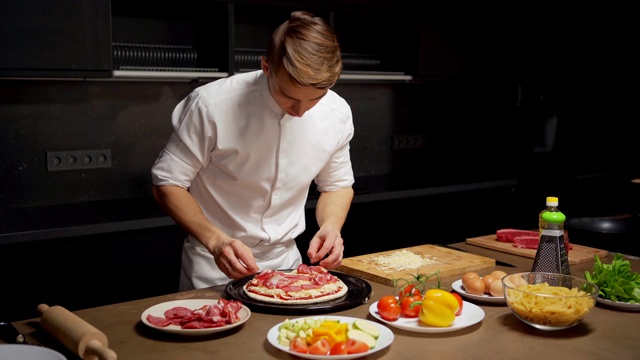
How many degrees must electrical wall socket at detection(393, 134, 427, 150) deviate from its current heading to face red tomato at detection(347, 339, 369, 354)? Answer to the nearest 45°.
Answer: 0° — it already faces it

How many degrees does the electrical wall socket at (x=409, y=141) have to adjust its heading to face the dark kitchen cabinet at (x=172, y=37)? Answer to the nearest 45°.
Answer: approximately 45° to its right

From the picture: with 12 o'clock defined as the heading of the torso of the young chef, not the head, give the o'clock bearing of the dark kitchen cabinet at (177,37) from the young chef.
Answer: The dark kitchen cabinet is roughly at 7 o'clock from the young chef.

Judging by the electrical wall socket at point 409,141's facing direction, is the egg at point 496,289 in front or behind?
in front

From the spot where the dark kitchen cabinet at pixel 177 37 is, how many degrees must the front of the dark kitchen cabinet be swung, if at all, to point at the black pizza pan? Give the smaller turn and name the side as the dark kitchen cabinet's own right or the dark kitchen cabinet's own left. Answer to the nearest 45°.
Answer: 0° — it already faces it

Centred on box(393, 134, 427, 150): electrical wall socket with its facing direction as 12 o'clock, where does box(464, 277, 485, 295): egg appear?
The egg is roughly at 12 o'clock from the electrical wall socket.

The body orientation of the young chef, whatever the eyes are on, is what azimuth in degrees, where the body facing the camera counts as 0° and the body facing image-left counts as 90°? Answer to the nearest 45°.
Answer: approximately 315°

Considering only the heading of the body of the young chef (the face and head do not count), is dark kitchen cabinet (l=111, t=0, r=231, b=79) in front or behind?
behind

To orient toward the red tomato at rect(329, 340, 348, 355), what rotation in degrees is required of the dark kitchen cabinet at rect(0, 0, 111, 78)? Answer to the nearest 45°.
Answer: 0° — it already faces it
